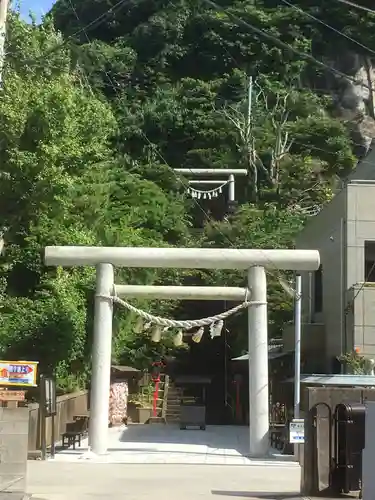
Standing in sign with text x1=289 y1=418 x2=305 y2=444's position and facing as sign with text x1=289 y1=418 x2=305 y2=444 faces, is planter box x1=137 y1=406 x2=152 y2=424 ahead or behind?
behind

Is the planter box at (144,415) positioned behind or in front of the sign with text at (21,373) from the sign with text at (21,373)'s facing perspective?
behind

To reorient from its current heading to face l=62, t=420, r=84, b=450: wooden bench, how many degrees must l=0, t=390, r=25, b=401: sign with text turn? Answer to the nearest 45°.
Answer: approximately 180°

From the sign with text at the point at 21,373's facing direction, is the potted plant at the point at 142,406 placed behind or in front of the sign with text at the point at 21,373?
behind

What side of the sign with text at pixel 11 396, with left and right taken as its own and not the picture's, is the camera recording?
front

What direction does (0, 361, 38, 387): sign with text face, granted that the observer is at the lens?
facing the viewer

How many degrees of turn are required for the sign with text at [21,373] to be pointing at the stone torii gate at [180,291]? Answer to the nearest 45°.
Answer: approximately 135° to its left

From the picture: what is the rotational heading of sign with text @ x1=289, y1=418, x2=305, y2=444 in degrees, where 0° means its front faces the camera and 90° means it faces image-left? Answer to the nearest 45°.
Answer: approximately 0°

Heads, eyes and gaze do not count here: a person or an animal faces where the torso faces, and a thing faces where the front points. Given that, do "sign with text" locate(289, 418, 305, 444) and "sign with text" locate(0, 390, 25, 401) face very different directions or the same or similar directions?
same or similar directions

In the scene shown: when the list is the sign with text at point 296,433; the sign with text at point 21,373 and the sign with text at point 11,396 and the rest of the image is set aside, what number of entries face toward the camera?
3
